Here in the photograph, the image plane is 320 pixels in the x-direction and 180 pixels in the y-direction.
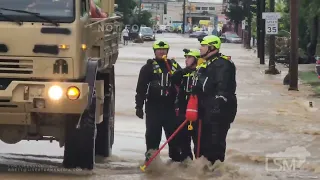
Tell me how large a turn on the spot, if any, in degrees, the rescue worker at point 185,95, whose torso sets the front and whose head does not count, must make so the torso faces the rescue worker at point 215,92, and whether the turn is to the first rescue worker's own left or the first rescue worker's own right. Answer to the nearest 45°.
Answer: approximately 90° to the first rescue worker's own left

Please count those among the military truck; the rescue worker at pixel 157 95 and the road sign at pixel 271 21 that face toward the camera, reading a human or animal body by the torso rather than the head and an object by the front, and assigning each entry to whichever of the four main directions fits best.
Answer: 3

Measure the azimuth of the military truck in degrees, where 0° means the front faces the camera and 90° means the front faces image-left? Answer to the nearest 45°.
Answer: approximately 0°

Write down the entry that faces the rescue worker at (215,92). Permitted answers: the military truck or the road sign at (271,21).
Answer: the road sign

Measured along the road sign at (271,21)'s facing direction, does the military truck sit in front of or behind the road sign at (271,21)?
in front

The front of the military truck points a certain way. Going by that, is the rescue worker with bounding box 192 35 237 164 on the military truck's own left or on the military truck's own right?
on the military truck's own left

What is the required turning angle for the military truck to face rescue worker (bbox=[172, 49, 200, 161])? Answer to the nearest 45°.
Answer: approximately 135° to its left

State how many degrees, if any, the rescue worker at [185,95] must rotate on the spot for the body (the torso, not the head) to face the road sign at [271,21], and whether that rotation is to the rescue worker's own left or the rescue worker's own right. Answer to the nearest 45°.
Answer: approximately 135° to the rescue worker's own right
